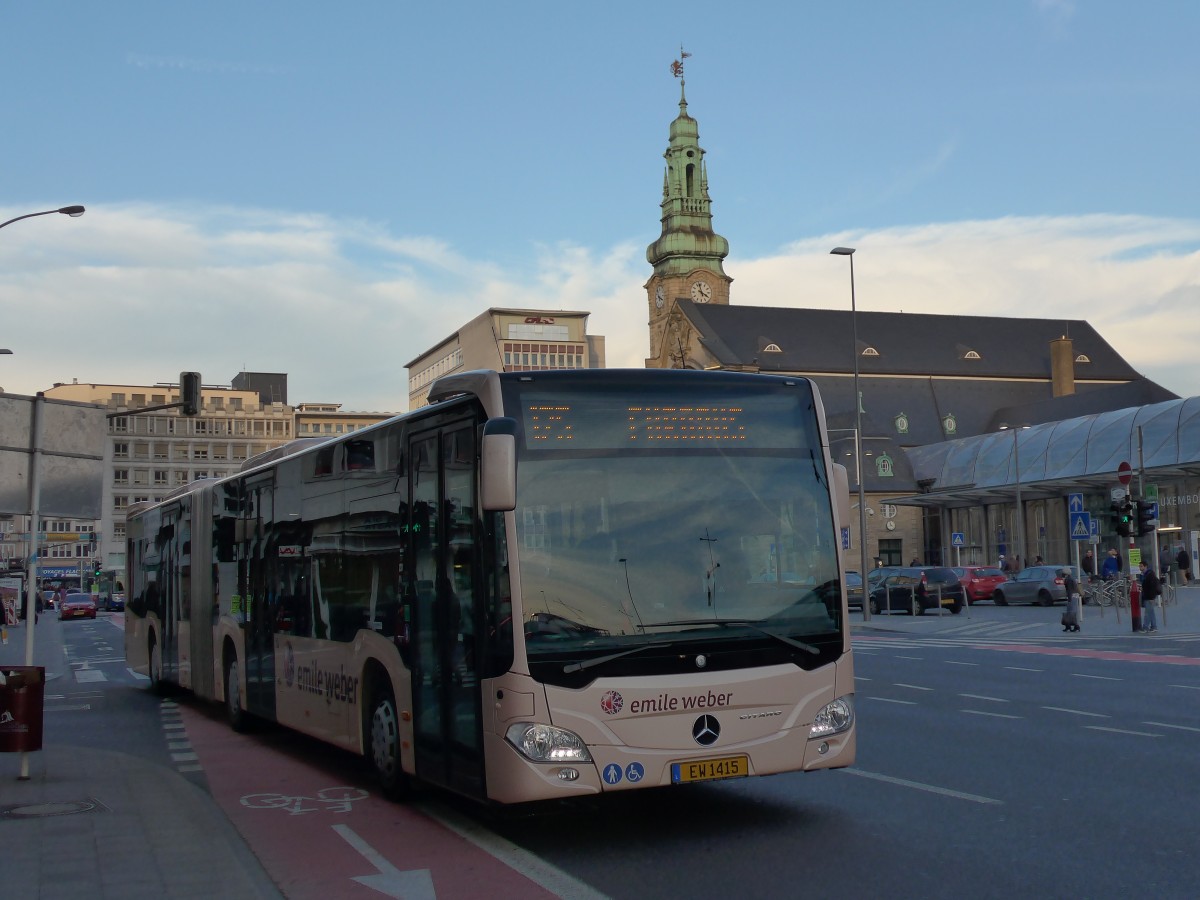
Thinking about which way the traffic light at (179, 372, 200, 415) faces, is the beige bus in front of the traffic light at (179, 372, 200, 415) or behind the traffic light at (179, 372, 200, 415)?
behind

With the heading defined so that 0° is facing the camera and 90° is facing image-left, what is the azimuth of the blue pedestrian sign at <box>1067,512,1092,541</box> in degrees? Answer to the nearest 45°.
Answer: approximately 0°

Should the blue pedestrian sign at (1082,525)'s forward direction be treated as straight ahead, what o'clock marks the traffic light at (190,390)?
The traffic light is roughly at 2 o'clock from the blue pedestrian sign.

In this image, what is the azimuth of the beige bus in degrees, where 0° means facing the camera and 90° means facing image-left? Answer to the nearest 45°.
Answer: approximately 315°

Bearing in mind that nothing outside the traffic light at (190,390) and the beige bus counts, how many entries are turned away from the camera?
1

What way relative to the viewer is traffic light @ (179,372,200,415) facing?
away from the camera

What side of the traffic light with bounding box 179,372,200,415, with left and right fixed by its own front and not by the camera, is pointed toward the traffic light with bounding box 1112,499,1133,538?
right

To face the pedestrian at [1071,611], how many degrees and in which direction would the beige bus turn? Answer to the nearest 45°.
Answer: approximately 90° to its left

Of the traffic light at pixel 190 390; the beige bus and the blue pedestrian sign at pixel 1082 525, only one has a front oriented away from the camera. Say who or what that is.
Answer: the traffic light

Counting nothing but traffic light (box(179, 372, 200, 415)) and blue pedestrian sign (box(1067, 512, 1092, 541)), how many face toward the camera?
1

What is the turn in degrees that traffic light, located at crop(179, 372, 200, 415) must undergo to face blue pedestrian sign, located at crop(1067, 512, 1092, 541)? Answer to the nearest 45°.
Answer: approximately 90° to its right

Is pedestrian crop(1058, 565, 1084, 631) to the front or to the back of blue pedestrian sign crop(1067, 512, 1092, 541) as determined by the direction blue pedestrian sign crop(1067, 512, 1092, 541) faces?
to the front
